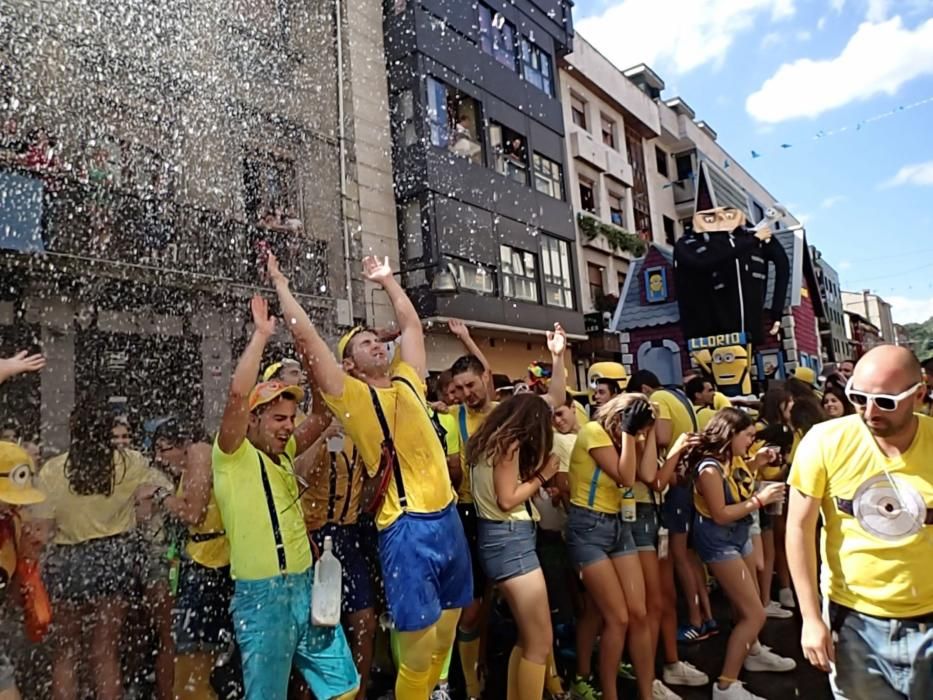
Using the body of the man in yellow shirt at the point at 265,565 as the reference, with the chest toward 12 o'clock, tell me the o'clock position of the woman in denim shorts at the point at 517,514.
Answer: The woman in denim shorts is roughly at 10 o'clock from the man in yellow shirt.

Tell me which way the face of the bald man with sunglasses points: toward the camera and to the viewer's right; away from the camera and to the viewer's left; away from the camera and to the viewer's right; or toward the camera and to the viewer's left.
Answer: toward the camera and to the viewer's left

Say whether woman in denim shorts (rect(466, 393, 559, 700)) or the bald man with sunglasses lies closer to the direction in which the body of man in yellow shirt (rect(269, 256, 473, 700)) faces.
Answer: the bald man with sunglasses

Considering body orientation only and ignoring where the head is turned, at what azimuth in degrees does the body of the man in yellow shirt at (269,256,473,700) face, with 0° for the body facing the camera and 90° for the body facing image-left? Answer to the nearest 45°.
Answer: approximately 315°

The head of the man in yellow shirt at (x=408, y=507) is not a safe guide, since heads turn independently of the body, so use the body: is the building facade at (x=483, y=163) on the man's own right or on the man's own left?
on the man's own left

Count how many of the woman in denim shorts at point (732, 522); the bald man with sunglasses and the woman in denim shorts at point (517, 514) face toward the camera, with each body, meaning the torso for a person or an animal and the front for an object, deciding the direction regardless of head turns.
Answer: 1

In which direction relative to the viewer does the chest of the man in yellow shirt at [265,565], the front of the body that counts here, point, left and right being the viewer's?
facing the viewer and to the right of the viewer

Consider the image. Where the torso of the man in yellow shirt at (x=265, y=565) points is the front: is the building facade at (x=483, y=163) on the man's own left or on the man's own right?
on the man's own left
